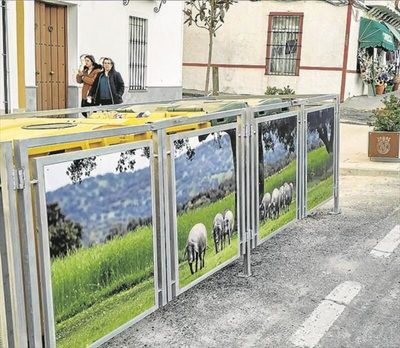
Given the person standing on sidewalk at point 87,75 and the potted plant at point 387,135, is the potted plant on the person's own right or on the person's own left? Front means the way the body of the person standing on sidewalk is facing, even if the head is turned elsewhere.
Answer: on the person's own left

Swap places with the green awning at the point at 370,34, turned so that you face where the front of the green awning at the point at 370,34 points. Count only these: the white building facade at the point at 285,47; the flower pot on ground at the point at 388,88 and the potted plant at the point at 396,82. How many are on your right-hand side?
1

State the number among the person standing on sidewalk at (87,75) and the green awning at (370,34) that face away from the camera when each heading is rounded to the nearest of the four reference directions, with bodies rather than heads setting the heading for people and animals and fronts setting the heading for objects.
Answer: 0

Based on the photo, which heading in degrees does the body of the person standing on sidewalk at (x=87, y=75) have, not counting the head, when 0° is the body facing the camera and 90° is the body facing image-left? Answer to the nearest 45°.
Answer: approximately 45°

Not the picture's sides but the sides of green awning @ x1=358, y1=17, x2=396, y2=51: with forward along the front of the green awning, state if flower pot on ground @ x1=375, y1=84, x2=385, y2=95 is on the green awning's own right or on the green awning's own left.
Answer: on the green awning's own left

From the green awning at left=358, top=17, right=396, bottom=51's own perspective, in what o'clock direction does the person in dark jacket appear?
The person in dark jacket is roughly at 2 o'clock from the green awning.

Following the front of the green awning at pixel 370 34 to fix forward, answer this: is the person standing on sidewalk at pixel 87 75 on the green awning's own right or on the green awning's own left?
on the green awning's own right

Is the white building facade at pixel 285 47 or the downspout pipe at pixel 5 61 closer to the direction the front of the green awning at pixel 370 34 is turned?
the downspout pipe

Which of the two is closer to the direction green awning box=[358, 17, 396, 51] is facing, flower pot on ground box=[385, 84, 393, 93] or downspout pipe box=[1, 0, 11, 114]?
the downspout pipe
